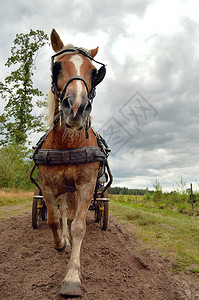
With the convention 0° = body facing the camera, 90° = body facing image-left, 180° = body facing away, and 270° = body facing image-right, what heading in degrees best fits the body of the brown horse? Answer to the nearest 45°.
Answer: approximately 0°

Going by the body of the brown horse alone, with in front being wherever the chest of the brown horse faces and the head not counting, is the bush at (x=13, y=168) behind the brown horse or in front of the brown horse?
behind
